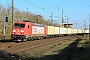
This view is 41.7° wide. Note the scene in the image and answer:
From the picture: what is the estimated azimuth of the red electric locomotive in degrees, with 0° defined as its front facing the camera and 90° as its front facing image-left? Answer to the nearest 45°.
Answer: approximately 45°
